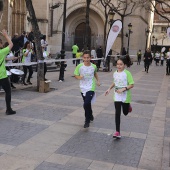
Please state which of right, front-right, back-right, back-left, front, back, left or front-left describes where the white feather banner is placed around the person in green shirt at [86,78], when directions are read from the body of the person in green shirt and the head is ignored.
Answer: back

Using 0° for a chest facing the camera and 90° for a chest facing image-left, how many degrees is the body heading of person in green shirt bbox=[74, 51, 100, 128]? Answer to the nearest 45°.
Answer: approximately 0°

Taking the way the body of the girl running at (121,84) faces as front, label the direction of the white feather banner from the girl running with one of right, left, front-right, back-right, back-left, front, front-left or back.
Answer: back-right

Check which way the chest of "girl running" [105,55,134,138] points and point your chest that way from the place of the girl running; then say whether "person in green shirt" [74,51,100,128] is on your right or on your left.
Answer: on your right
